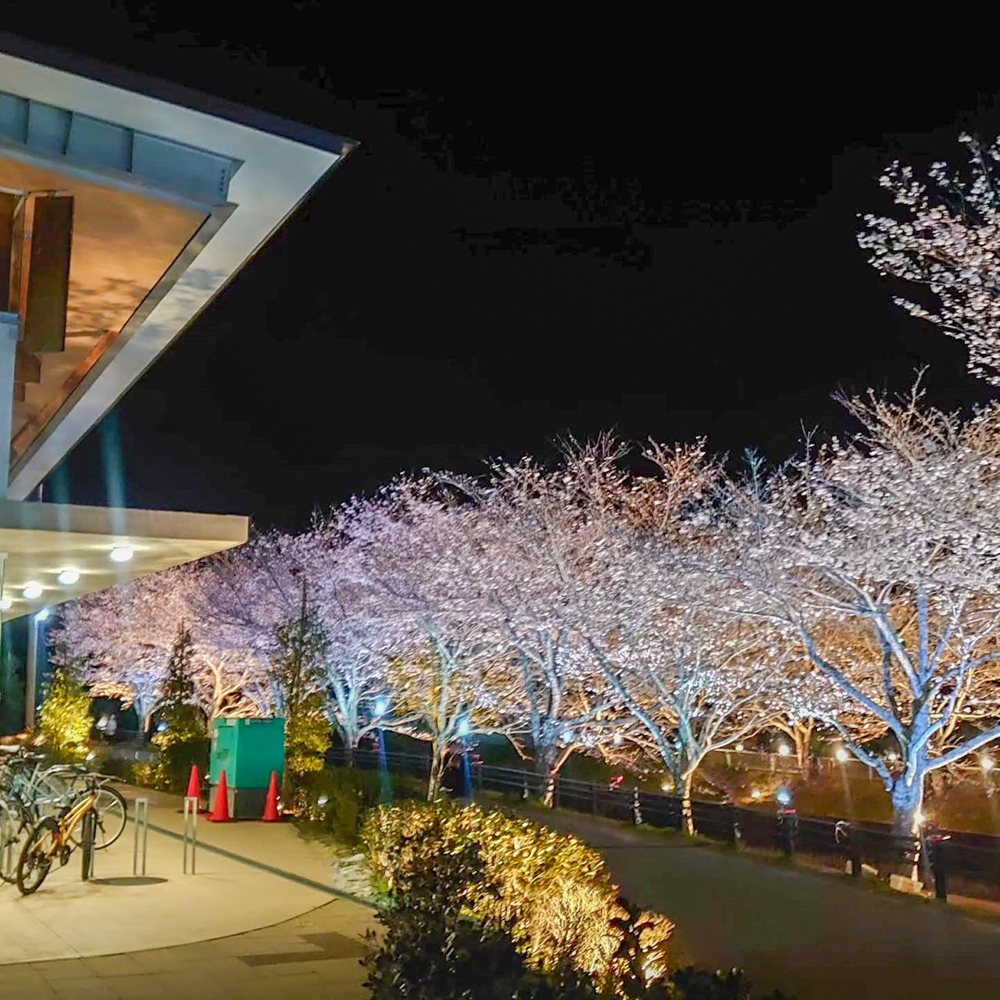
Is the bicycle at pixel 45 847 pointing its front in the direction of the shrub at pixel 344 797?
yes

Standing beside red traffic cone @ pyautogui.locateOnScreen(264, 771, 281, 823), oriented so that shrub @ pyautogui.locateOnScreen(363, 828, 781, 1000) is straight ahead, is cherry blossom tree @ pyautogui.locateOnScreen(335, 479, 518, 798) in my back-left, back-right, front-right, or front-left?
back-left

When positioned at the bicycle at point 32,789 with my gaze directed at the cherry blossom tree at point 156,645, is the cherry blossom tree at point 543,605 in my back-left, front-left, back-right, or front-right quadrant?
front-right

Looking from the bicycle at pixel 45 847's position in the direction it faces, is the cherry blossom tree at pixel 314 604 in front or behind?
in front

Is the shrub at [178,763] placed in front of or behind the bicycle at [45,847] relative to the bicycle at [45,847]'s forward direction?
in front

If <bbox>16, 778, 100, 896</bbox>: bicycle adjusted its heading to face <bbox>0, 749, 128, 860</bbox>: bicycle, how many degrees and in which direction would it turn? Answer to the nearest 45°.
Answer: approximately 45° to its left

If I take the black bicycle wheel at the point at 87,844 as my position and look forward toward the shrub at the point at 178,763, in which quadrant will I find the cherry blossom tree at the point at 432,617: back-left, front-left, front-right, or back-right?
front-right

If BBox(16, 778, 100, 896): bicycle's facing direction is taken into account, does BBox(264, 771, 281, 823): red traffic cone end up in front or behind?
in front

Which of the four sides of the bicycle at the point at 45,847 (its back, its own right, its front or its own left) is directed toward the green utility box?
front

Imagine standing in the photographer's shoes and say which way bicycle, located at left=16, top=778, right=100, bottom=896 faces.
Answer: facing away from the viewer and to the right of the viewer

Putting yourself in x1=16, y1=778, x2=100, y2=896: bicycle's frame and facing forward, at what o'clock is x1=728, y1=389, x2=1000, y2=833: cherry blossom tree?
The cherry blossom tree is roughly at 1 o'clock from the bicycle.

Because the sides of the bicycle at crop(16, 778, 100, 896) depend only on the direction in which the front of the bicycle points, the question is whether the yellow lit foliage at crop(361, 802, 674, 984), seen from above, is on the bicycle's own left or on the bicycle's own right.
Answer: on the bicycle's own right

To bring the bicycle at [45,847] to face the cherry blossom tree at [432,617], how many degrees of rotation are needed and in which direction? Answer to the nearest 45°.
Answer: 0° — it already faces it

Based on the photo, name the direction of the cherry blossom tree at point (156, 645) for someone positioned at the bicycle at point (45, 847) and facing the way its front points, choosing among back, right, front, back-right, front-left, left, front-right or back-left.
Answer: front-left
